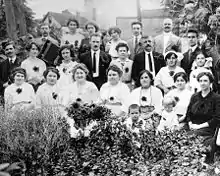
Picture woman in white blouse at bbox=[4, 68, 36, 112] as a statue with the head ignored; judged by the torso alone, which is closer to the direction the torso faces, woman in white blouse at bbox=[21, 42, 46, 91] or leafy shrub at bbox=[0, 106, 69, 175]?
the leafy shrub

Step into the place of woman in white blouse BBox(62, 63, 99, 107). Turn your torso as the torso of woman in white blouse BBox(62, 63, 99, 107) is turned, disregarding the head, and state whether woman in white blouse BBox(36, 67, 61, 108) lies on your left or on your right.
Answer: on your right

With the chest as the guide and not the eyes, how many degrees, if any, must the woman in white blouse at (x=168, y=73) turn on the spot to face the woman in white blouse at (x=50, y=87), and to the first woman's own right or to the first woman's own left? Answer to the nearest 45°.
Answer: approximately 90° to the first woman's own right

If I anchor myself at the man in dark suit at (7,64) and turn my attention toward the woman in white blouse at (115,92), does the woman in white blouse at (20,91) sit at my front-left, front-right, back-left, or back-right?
front-right

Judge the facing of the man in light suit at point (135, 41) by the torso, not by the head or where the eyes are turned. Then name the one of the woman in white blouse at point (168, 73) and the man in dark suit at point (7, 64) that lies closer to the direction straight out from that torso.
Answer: the woman in white blouse

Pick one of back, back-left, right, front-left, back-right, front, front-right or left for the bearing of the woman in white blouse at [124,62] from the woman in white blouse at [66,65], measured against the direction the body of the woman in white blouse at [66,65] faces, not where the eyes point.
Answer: left

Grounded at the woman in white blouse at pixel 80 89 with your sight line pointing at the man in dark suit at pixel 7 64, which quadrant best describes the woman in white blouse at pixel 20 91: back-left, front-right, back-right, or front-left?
front-left

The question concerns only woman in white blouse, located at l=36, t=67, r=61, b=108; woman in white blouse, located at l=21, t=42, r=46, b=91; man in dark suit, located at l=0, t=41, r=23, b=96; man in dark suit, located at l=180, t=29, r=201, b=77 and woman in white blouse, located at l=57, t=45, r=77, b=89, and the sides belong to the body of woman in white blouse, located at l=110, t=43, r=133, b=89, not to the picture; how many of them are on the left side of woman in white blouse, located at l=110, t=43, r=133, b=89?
1

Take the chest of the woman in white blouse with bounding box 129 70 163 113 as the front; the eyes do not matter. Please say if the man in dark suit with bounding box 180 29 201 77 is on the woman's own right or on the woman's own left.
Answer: on the woman's own left

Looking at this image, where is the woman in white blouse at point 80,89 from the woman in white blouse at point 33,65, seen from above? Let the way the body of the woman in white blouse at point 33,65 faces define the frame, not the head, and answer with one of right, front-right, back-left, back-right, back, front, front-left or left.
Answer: front-left

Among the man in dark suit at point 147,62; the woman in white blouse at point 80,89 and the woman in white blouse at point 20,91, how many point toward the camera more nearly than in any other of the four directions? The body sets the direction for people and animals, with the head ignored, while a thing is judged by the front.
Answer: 3

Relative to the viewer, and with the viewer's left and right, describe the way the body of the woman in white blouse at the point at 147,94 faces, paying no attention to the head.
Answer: facing the viewer

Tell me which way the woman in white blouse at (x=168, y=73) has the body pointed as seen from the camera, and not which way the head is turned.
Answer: toward the camera

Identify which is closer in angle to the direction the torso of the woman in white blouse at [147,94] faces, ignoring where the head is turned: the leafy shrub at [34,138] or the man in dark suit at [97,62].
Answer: the leafy shrub

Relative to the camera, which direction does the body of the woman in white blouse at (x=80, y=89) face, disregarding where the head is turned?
toward the camera
